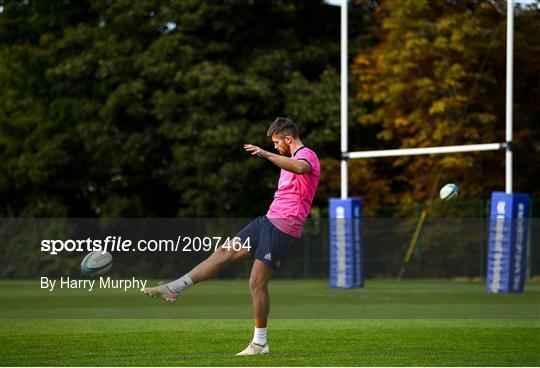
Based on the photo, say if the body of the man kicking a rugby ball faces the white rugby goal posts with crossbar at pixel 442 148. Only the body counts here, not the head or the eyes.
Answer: no

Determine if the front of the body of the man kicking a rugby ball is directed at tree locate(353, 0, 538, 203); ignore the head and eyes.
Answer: no

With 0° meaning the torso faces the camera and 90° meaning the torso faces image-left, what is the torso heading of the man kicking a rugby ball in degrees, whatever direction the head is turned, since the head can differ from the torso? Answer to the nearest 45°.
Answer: approximately 90°
